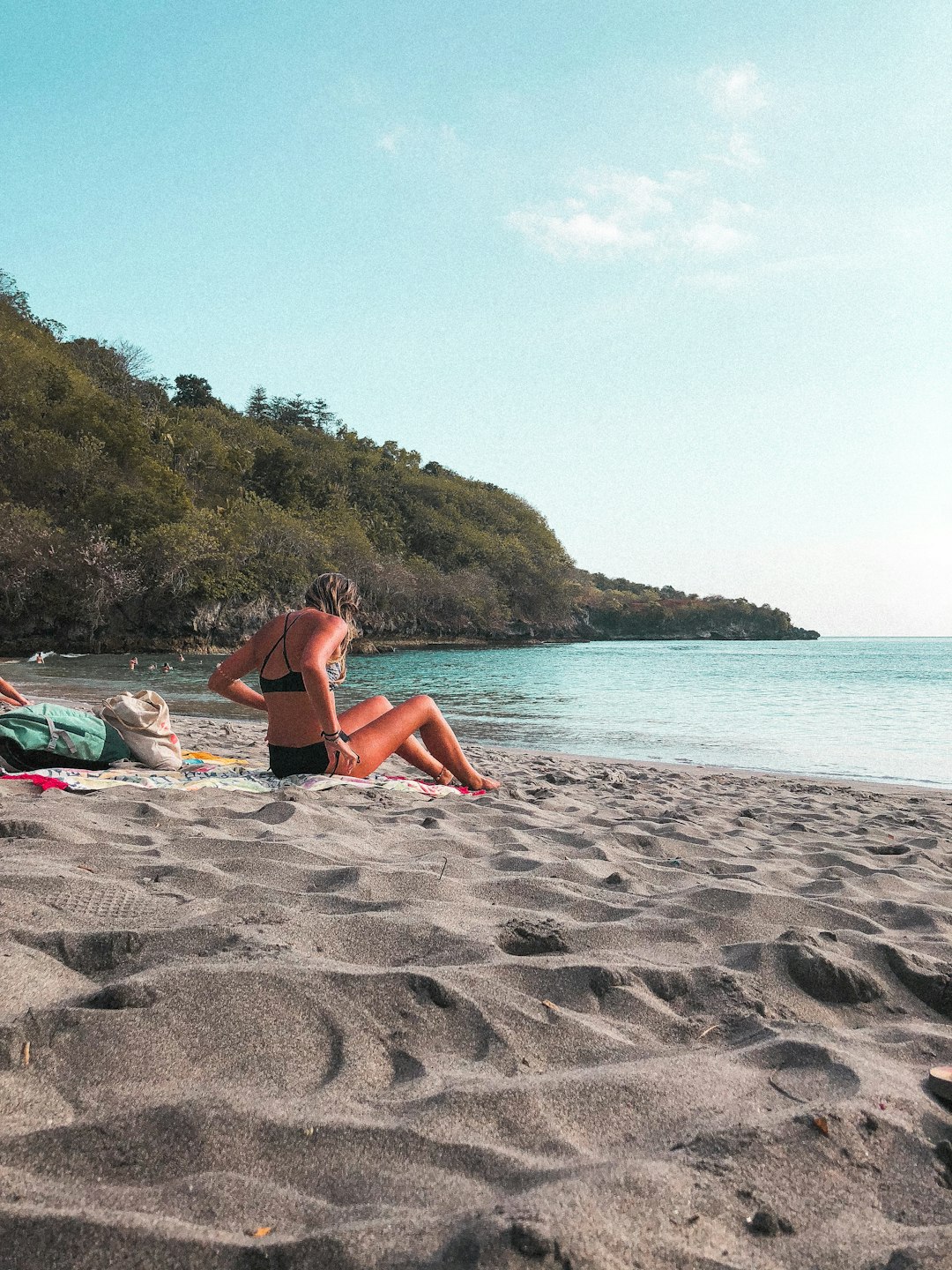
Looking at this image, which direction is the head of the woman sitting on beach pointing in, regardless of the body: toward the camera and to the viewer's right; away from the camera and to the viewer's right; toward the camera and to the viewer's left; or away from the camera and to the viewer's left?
away from the camera and to the viewer's right

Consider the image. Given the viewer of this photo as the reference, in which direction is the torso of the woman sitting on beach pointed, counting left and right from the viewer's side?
facing away from the viewer and to the right of the viewer

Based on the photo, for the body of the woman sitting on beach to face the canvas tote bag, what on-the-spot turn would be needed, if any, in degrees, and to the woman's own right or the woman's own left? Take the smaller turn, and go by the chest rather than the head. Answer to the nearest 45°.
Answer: approximately 135° to the woman's own left

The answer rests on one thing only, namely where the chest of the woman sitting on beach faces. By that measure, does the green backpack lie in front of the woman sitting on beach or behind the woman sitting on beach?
behind
